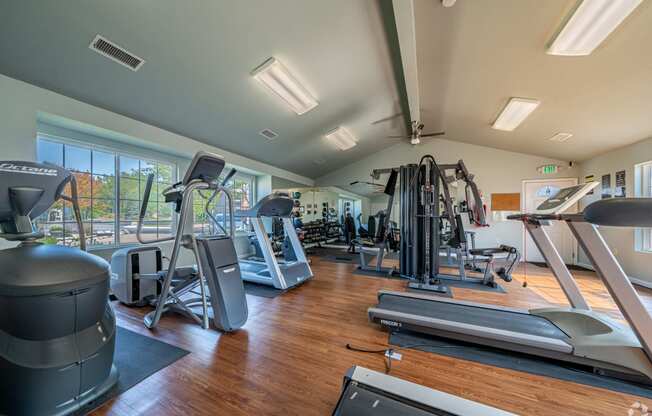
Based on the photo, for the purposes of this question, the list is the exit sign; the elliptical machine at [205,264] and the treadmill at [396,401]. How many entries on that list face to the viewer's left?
0

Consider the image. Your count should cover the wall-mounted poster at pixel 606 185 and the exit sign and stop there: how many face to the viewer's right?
0

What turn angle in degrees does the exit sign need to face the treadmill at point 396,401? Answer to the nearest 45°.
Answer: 0° — it already faces it

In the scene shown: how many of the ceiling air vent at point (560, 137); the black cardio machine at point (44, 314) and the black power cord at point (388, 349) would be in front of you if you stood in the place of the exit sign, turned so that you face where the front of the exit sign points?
3

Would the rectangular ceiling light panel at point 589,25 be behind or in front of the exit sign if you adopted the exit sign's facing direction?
in front

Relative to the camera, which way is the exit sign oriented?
toward the camera

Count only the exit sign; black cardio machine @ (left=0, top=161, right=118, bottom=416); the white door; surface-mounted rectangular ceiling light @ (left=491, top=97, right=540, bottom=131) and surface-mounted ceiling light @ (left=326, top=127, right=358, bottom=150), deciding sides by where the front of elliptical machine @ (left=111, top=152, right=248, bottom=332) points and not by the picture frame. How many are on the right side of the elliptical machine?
1

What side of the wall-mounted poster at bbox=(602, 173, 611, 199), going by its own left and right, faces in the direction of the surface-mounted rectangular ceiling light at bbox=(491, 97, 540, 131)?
front

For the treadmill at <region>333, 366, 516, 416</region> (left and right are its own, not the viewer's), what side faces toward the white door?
left

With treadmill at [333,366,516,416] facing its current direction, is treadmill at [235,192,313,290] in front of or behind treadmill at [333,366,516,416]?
behind

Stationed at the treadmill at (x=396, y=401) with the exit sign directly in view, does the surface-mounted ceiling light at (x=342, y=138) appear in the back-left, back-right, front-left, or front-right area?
front-left

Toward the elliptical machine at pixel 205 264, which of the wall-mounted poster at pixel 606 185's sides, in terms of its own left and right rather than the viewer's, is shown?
front

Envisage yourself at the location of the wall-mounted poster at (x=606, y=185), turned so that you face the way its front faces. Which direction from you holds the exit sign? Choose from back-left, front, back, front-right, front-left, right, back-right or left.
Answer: right

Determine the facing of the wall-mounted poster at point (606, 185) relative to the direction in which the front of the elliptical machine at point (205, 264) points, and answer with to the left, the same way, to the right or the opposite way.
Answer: the opposite way

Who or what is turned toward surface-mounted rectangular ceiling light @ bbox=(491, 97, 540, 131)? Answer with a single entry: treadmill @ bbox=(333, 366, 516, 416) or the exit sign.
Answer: the exit sign

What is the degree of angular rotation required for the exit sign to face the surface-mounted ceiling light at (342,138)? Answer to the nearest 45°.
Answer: approximately 45° to its right
